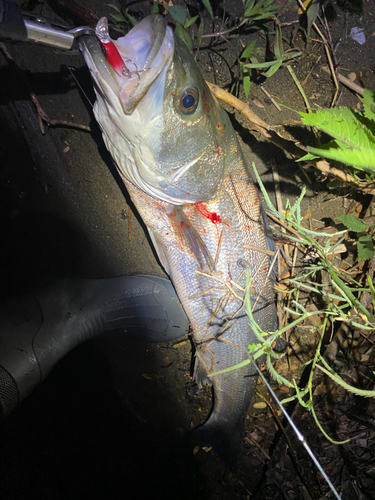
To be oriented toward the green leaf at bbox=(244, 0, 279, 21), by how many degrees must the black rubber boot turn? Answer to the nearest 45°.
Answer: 0° — it already faces it

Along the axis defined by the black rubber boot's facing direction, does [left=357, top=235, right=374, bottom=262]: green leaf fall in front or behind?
in front

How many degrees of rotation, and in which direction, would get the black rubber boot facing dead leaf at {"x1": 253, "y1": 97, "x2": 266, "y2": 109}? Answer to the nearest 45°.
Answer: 0° — it already faces it

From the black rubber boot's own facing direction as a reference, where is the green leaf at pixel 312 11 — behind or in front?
in front

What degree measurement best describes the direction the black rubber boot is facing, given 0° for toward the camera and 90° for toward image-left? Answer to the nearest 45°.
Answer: approximately 270°
